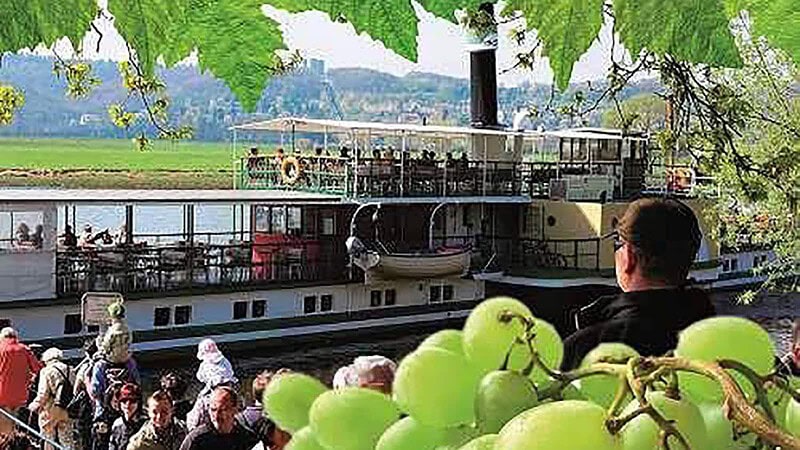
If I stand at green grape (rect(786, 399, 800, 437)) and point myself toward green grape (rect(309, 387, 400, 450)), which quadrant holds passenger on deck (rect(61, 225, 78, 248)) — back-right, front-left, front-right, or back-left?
front-right

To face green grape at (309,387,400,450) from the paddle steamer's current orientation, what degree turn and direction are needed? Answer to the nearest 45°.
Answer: approximately 135° to its right

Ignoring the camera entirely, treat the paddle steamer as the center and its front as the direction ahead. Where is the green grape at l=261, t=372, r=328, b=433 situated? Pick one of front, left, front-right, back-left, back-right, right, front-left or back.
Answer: back-right

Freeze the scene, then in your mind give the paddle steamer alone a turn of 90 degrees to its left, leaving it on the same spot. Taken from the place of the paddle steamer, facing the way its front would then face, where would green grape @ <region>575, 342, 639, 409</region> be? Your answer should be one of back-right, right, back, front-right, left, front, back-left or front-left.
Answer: back-left

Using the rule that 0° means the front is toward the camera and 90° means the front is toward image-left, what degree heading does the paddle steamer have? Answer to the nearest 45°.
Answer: approximately 225°

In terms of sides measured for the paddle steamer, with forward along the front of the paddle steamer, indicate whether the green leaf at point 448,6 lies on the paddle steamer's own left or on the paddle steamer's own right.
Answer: on the paddle steamer's own right

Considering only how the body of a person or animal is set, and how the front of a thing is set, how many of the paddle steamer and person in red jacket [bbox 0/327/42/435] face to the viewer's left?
0

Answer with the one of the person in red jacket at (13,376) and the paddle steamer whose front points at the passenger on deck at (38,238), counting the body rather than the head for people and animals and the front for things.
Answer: the person in red jacket

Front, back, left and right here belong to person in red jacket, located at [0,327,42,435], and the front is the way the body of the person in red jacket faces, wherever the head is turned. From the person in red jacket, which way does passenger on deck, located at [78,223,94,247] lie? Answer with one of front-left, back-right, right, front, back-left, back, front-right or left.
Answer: front
